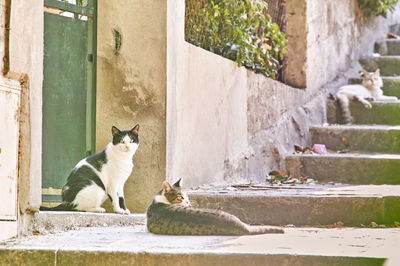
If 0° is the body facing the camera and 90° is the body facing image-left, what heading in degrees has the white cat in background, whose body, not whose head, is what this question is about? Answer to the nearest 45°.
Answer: approximately 270°

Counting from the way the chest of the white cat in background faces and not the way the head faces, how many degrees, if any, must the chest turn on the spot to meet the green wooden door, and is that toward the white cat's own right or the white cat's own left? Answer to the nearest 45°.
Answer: approximately 135° to the white cat's own right

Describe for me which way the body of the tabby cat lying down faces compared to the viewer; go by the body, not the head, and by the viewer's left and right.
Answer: facing to the left of the viewer

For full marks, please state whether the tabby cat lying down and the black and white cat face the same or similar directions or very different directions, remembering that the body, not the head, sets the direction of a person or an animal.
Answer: very different directions

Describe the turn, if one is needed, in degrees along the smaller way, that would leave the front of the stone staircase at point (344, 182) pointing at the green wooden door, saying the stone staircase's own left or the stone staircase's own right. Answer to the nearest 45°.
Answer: approximately 45° to the stone staircase's own right

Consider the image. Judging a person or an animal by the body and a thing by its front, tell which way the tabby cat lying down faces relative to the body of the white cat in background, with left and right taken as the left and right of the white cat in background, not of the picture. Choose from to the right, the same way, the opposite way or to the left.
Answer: the opposite way

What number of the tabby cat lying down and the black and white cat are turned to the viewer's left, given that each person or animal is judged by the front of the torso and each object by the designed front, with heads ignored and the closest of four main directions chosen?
1
